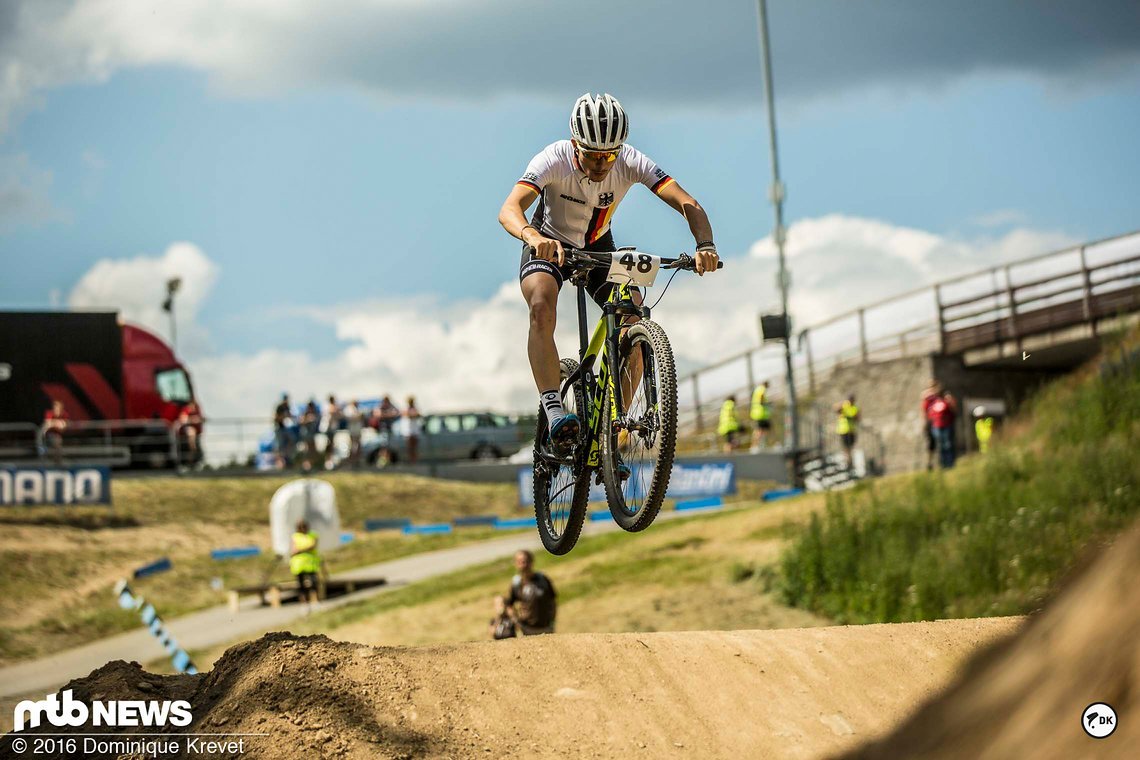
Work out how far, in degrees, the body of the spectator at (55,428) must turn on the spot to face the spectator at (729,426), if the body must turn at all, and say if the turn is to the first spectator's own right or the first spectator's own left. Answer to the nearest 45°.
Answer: approximately 45° to the first spectator's own left

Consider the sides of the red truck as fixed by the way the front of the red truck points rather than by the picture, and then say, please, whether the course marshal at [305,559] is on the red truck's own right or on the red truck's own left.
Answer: on the red truck's own right

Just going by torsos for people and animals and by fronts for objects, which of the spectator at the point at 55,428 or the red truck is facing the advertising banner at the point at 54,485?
the spectator

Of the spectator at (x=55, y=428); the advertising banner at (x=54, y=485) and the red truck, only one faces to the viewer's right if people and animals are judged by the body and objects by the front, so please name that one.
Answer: the red truck

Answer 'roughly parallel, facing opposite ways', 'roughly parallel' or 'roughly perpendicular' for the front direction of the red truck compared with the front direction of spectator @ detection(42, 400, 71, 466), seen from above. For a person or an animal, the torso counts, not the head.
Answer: roughly perpendicular

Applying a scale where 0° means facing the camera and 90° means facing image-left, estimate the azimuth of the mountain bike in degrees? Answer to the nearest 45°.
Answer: approximately 315°

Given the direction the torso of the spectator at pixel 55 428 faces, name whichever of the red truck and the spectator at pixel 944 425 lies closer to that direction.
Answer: the spectator

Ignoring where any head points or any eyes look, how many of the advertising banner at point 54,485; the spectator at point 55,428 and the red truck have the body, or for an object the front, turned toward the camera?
2

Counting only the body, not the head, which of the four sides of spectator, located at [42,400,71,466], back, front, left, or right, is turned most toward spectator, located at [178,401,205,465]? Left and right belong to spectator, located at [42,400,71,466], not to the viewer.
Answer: left

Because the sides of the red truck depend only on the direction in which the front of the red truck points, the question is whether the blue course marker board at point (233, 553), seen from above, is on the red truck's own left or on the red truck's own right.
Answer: on the red truck's own right

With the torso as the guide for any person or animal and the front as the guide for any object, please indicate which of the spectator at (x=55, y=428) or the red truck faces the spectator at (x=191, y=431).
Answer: the red truck

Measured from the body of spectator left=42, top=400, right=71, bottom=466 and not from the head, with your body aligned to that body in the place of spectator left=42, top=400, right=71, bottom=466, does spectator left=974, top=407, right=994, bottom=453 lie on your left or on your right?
on your left

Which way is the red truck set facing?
to the viewer's right

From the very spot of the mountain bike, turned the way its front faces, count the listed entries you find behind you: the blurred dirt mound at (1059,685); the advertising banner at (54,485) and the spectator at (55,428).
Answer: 2

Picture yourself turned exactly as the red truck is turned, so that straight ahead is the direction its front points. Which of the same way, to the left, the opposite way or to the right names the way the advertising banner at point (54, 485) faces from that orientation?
to the right
